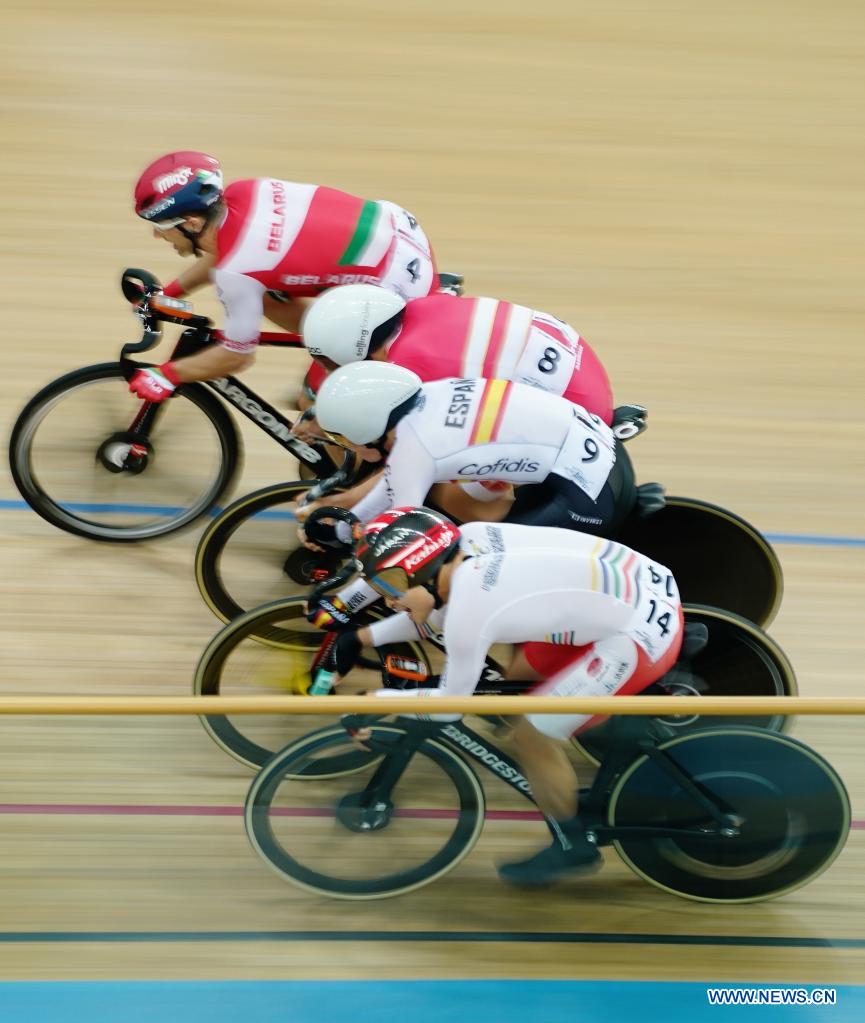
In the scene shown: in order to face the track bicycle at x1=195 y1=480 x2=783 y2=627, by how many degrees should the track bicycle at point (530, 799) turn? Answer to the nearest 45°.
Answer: approximately 90° to its right

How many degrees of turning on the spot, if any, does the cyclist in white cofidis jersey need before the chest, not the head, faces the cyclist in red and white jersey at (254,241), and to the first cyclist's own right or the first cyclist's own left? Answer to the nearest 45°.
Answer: approximately 45° to the first cyclist's own right

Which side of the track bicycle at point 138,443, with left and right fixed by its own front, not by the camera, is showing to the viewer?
left

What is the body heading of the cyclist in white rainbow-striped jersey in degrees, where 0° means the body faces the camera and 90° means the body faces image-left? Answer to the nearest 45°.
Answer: approximately 90°

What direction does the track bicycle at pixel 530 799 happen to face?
to the viewer's left

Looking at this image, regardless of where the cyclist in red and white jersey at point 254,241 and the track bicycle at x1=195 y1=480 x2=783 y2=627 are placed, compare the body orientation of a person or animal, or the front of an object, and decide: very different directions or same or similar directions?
same or similar directions

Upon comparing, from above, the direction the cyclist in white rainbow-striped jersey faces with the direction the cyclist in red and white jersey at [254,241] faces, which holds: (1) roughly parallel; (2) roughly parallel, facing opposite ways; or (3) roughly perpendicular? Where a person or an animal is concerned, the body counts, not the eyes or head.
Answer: roughly parallel

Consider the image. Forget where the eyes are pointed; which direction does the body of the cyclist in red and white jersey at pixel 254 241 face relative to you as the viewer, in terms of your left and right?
facing to the left of the viewer

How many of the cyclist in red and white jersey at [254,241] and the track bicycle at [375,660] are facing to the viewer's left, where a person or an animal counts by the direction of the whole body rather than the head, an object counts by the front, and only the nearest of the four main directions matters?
2

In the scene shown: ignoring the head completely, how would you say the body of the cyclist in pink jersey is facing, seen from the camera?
to the viewer's left

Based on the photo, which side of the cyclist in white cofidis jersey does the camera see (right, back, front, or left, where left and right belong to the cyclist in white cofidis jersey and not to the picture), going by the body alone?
left

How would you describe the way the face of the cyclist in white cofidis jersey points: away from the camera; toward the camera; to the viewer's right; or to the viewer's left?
to the viewer's left

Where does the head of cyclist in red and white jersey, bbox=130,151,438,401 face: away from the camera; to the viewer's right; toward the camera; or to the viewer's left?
to the viewer's left

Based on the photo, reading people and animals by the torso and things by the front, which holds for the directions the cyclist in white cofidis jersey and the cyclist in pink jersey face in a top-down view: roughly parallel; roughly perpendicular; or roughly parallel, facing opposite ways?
roughly parallel

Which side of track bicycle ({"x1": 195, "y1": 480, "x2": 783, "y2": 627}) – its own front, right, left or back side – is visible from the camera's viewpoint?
left

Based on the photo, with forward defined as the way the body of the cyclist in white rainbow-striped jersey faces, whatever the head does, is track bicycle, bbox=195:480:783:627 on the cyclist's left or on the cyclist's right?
on the cyclist's right

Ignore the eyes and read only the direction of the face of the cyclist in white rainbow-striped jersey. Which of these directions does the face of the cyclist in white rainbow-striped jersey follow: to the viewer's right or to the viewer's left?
to the viewer's left
